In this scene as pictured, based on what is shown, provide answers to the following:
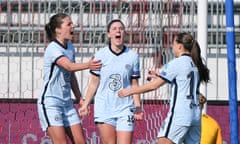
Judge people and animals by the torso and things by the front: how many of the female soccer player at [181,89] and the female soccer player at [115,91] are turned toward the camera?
1

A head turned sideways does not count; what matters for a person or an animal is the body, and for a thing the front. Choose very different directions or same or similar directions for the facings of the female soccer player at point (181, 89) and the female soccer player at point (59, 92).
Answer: very different directions

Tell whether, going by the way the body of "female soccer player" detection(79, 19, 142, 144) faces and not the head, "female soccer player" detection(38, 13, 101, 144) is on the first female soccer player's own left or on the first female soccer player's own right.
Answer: on the first female soccer player's own right

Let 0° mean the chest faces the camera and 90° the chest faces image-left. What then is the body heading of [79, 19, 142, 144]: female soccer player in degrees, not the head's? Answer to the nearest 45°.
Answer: approximately 0°

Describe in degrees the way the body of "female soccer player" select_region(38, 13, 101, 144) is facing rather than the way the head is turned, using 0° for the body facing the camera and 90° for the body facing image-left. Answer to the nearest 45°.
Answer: approximately 315°
